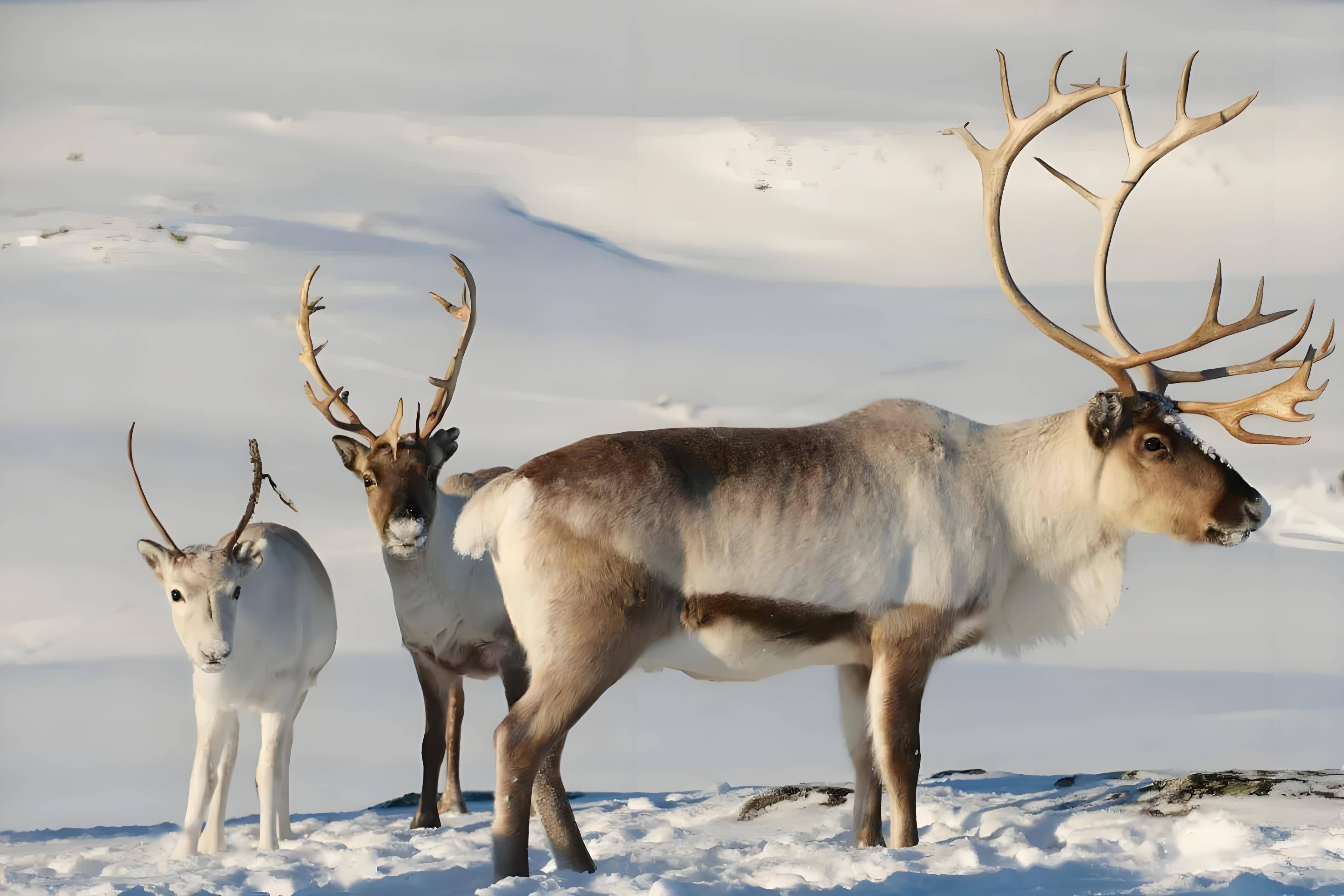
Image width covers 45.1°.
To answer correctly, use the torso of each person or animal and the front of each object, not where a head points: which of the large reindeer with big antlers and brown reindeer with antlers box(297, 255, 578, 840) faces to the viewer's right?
the large reindeer with big antlers

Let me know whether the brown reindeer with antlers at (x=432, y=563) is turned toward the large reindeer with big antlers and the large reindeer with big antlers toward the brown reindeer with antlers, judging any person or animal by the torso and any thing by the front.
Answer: no

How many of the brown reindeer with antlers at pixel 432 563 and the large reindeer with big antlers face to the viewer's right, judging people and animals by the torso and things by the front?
1

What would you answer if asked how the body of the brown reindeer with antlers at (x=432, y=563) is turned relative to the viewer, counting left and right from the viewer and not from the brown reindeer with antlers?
facing the viewer and to the left of the viewer

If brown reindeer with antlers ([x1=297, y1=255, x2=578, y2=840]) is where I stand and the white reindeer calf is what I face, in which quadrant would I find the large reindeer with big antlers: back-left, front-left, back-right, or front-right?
back-left

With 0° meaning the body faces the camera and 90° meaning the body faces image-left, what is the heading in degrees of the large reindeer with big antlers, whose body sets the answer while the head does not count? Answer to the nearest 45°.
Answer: approximately 270°

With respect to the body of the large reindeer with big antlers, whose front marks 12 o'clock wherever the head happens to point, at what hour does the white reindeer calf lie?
The white reindeer calf is roughly at 6 o'clock from the large reindeer with big antlers.

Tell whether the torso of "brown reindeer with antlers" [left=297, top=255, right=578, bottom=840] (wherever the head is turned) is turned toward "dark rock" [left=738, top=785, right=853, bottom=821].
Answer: no

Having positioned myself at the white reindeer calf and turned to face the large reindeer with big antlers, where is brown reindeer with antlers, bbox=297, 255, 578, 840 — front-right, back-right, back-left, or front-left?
front-left

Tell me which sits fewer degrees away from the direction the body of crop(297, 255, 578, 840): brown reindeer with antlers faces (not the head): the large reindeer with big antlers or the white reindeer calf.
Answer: the white reindeer calf

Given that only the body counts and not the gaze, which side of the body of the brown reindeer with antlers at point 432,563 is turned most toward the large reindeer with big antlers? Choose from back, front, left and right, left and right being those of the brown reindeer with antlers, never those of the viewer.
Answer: left

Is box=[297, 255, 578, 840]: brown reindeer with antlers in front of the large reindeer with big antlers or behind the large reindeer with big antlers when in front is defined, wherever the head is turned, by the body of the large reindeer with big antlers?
behind
